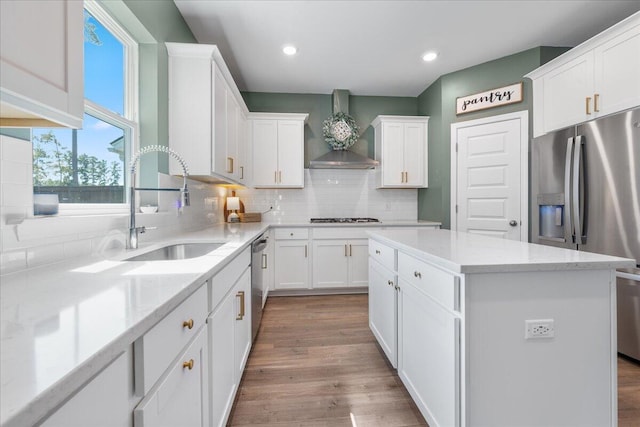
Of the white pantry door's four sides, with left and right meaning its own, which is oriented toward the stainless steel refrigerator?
left

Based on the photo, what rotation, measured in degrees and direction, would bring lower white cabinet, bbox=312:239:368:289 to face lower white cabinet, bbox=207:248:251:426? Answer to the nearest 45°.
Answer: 0° — it already faces it

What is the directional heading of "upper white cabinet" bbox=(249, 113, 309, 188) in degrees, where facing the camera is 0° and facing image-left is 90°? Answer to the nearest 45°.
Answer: approximately 0°
